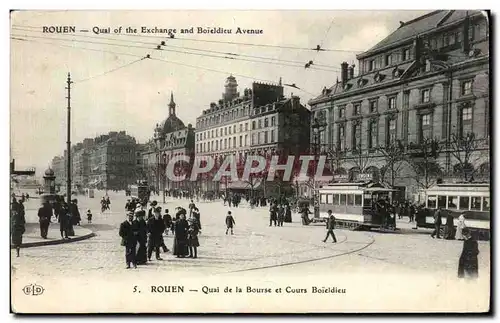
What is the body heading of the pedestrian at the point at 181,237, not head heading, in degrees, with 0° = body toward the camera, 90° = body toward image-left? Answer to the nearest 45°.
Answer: approximately 0°

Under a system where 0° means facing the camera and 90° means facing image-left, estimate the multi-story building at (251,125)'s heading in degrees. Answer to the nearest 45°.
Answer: approximately 45°

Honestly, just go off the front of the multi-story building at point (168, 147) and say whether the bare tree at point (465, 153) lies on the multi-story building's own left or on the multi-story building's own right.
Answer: on the multi-story building's own left

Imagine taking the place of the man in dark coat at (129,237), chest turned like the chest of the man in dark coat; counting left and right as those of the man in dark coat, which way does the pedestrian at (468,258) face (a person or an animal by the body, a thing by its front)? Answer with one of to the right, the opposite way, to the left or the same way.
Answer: to the right

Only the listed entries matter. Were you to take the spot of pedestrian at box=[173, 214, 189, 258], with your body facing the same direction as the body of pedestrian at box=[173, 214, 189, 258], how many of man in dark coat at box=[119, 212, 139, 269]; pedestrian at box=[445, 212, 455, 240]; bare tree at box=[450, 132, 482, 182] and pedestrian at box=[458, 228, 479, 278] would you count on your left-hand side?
3
